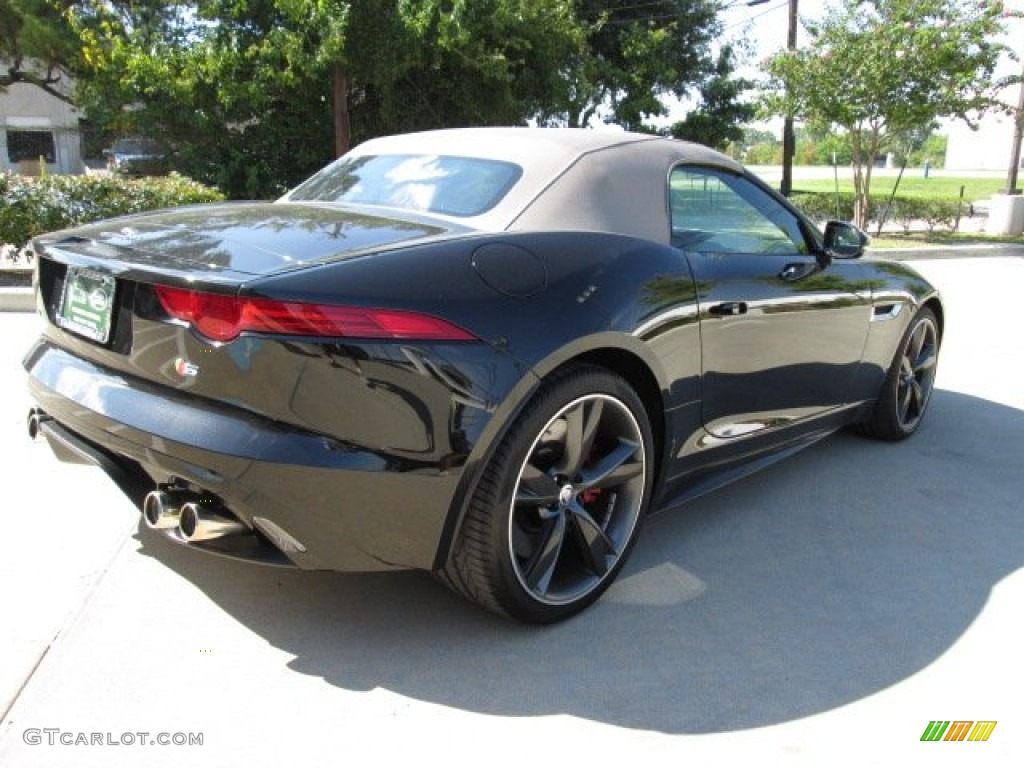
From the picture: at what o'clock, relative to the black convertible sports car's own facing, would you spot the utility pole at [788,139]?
The utility pole is roughly at 11 o'clock from the black convertible sports car.

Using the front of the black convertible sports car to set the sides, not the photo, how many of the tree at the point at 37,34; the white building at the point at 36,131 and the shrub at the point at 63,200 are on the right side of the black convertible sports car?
0

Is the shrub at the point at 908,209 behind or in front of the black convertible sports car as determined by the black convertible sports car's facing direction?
in front

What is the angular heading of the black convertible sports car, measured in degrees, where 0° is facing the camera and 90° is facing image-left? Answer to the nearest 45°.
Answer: approximately 225°

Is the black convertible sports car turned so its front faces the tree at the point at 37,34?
no

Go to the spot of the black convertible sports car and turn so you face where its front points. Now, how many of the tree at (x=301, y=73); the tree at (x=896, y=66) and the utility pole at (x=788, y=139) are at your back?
0

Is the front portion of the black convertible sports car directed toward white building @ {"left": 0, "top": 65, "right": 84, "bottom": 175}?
no

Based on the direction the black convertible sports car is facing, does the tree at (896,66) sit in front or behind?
in front

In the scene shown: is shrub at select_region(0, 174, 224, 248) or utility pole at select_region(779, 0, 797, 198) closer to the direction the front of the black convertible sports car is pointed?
the utility pole

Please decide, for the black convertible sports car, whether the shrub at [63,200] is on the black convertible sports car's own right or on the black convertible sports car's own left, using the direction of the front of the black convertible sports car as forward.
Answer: on the black convertible sports car's own left

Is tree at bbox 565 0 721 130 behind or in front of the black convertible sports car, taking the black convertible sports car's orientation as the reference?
in front

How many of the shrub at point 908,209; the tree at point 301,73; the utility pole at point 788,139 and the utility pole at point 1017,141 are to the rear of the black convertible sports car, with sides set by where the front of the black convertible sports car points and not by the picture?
0

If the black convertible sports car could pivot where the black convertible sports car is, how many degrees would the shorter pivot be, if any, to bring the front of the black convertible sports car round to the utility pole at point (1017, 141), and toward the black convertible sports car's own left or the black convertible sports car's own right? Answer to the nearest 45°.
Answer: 0° — it already faces it
